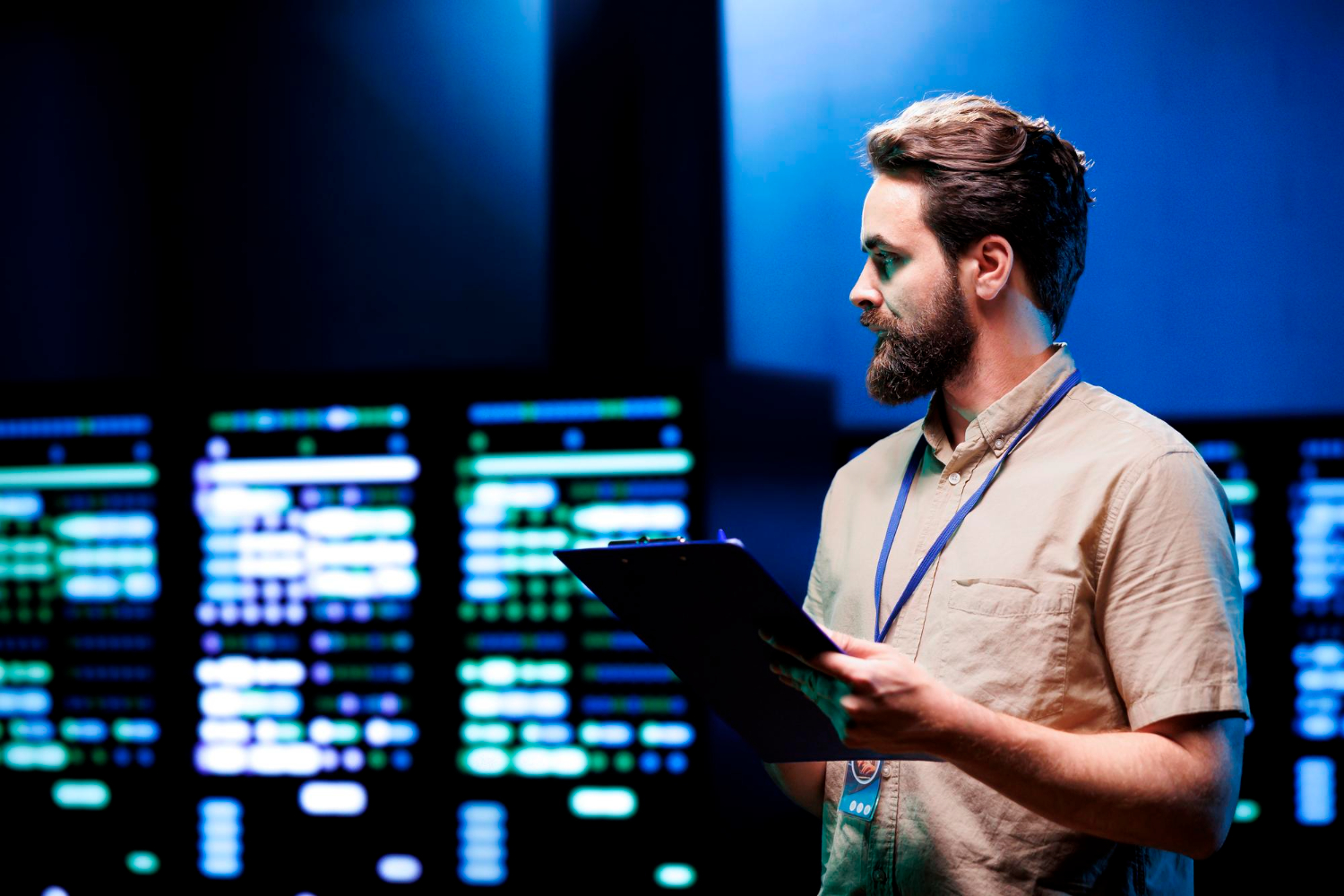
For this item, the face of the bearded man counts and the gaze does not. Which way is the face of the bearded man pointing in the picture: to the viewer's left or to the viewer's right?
to the viewer's left

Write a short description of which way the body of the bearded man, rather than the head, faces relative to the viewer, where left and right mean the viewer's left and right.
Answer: facing the viewer and to the left of the viewer
